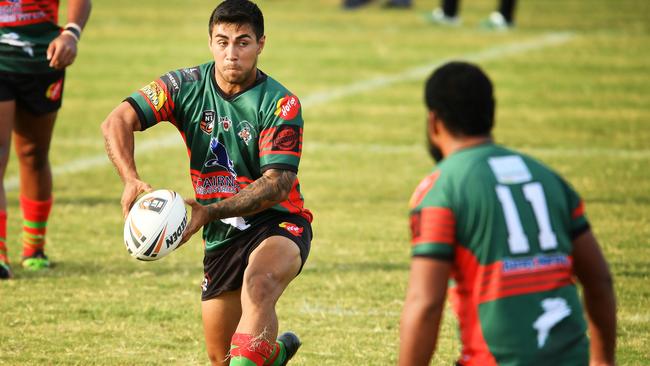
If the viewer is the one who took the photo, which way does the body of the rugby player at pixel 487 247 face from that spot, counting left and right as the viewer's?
facing away from the viewer and to the left of the viewer

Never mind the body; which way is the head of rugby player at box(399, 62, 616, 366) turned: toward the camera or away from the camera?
away from the camera

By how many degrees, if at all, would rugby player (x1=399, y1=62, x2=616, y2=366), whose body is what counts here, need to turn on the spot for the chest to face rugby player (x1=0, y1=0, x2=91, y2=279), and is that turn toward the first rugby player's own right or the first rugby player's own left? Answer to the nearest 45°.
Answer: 0° — they already face them

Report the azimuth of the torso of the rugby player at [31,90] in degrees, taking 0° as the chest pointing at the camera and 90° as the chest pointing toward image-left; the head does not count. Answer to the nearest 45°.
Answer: approximately 0°

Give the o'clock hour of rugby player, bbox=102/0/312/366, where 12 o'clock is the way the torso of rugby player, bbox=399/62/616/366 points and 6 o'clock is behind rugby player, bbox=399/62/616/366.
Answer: rugby player, bbox=102/0/312/366 is roughly at 12 o'clock from rugby player, bbox=399/62/616/366.

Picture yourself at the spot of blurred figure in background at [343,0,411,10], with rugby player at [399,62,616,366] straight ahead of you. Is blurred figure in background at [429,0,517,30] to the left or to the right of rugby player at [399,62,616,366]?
left

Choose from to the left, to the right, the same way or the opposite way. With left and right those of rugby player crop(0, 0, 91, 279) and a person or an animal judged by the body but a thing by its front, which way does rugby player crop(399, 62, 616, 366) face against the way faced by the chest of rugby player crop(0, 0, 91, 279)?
the opposite way

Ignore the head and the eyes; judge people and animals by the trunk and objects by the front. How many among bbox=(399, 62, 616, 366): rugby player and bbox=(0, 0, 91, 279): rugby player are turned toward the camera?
1

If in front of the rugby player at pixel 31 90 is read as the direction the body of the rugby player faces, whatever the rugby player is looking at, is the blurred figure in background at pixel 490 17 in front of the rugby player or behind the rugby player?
behind
